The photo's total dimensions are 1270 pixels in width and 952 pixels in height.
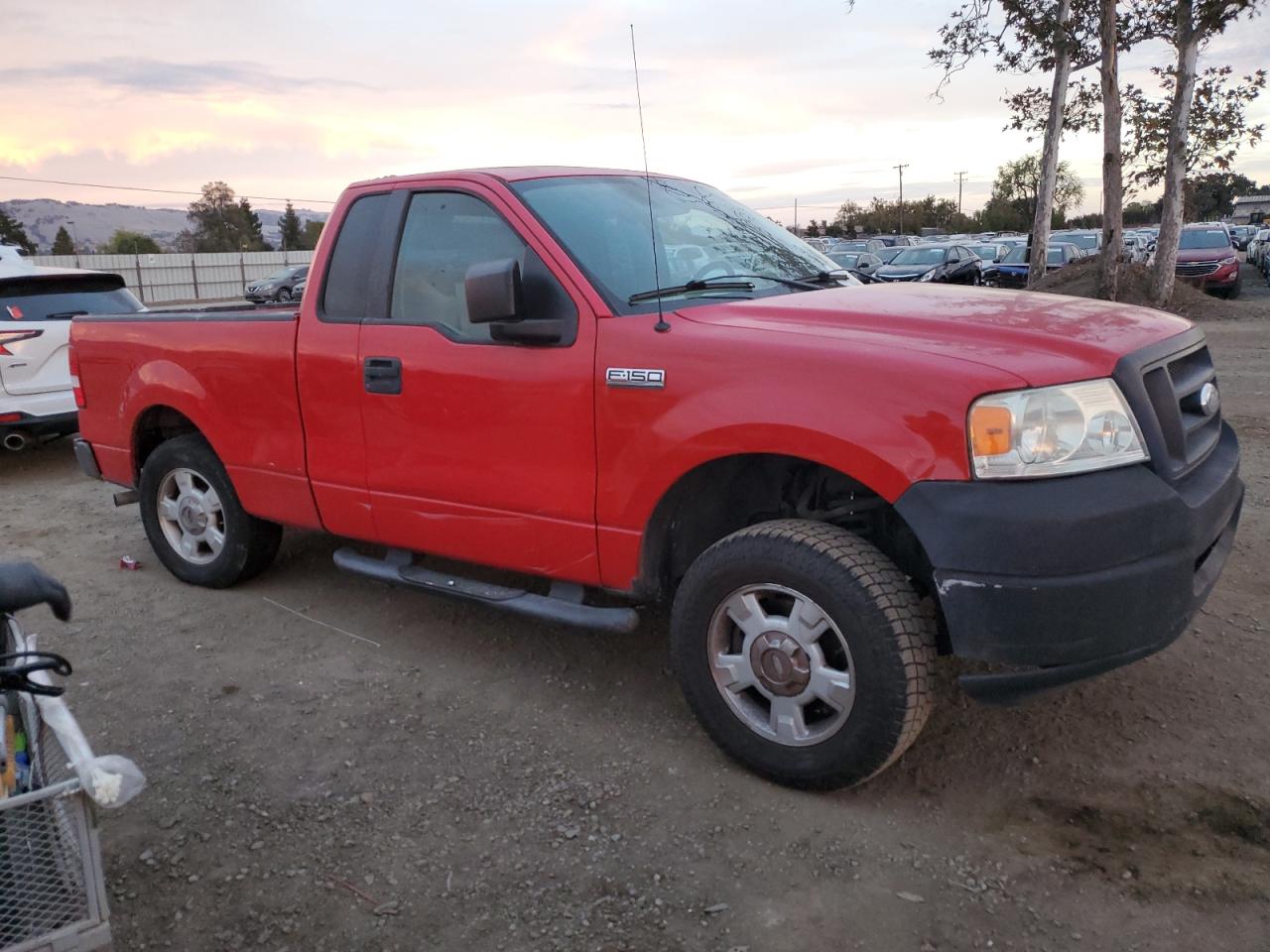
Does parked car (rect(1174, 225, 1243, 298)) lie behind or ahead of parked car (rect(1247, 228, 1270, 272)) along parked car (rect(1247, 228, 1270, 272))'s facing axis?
ahead

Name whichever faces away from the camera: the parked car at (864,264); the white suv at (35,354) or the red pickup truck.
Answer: the white suv

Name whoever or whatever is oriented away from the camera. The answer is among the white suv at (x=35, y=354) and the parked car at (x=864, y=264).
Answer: the white suv

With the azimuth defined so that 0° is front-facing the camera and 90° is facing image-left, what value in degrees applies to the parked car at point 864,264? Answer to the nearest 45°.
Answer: approximately 45°

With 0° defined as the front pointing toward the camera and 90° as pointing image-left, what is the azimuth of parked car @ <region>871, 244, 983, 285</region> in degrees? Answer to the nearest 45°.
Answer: approximately 45°

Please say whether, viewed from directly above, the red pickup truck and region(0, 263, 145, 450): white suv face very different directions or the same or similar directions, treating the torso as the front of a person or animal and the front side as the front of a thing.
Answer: very different directions

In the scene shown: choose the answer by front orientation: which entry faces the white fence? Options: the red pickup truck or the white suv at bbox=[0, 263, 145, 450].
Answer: the white suv

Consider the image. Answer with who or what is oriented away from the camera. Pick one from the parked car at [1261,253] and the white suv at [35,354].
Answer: the white suv

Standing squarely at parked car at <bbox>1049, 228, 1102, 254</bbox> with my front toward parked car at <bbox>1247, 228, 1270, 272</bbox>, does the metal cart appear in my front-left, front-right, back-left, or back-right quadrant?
back-right

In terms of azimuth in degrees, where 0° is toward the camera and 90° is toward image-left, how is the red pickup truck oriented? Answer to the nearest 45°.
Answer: approximately 315°

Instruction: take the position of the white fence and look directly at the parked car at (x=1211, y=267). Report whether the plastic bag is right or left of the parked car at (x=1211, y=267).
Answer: right

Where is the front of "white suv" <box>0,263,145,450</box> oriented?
away from the camera

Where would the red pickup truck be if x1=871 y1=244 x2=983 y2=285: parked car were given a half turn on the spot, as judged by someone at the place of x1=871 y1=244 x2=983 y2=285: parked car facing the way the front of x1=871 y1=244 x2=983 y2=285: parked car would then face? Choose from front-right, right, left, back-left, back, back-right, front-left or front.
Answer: back-right

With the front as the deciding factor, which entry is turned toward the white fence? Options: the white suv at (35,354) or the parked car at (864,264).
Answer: the white suv

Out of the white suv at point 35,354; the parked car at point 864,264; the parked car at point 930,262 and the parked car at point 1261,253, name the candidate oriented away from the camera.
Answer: the white suv

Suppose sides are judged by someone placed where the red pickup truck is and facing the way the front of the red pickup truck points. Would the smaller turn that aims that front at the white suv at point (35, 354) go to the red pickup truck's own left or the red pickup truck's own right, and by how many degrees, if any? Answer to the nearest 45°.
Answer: approximately 180°
